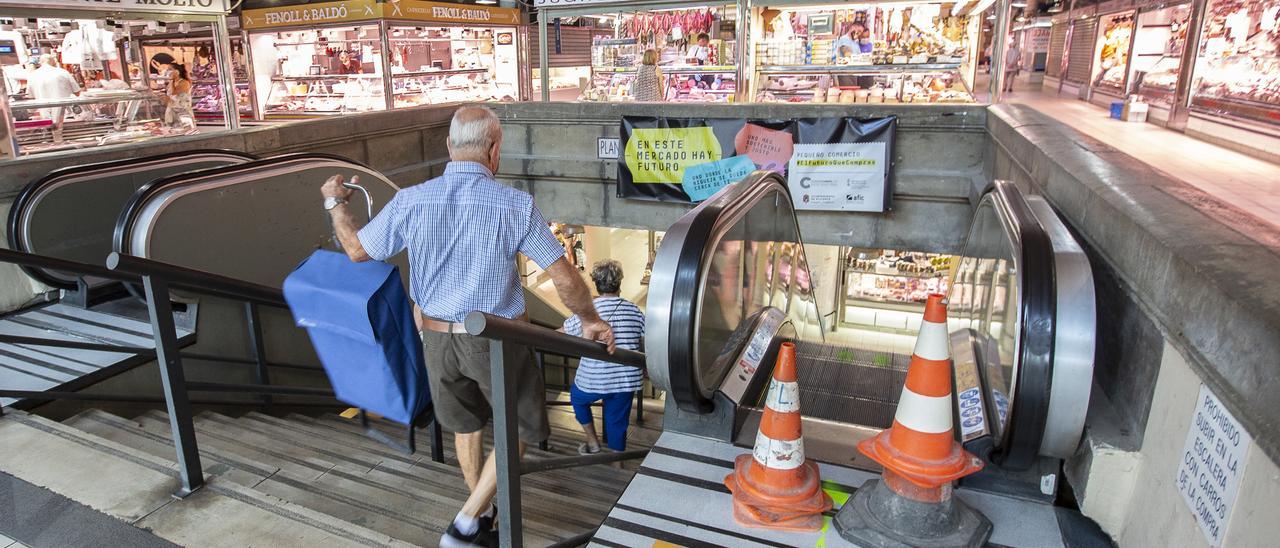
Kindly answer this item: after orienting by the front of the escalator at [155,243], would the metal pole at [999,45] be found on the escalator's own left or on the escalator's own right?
on the escalator's own left

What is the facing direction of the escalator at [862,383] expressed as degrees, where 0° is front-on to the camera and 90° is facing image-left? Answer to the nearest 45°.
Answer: approximately 0°

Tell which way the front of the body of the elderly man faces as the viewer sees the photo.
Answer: away from the camera

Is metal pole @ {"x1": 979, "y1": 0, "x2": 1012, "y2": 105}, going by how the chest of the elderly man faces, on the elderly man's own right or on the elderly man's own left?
on the elderly man's own right

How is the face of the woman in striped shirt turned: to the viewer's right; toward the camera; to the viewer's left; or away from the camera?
away from the camera

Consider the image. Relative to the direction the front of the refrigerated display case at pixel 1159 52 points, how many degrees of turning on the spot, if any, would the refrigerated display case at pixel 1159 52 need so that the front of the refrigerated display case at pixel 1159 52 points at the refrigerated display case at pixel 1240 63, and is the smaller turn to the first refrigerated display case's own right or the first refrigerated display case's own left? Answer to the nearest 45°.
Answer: approximately 45° to the first refrigerated display case's own left

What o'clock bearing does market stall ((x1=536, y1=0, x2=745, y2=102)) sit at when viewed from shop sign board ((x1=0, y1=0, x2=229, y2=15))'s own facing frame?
The market stall is roughly at 9 o'clock from the shop sign board.

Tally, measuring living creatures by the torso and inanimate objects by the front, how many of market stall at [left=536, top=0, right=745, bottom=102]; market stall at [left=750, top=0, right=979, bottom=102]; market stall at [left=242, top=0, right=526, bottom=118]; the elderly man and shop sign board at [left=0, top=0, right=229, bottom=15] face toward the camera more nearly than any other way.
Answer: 4

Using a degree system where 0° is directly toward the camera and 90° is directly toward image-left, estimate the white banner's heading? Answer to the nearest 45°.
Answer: approximately 0°

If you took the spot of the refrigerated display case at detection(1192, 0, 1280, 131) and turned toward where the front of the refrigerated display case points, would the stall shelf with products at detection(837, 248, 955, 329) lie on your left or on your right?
on your right
